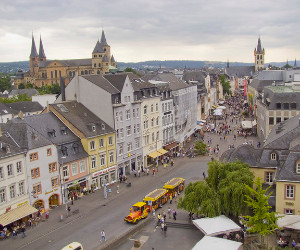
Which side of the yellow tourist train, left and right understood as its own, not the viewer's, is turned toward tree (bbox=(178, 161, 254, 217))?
left

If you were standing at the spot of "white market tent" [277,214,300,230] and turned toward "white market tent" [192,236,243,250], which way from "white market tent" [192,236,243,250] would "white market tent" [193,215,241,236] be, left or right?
right

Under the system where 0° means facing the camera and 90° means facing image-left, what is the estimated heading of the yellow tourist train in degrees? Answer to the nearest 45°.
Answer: approximately 45°

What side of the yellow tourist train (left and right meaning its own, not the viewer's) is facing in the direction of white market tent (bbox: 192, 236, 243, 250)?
left

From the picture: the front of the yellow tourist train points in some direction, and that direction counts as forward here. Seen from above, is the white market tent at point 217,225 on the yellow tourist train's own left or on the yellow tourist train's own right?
on the yellow tourist train's own left
